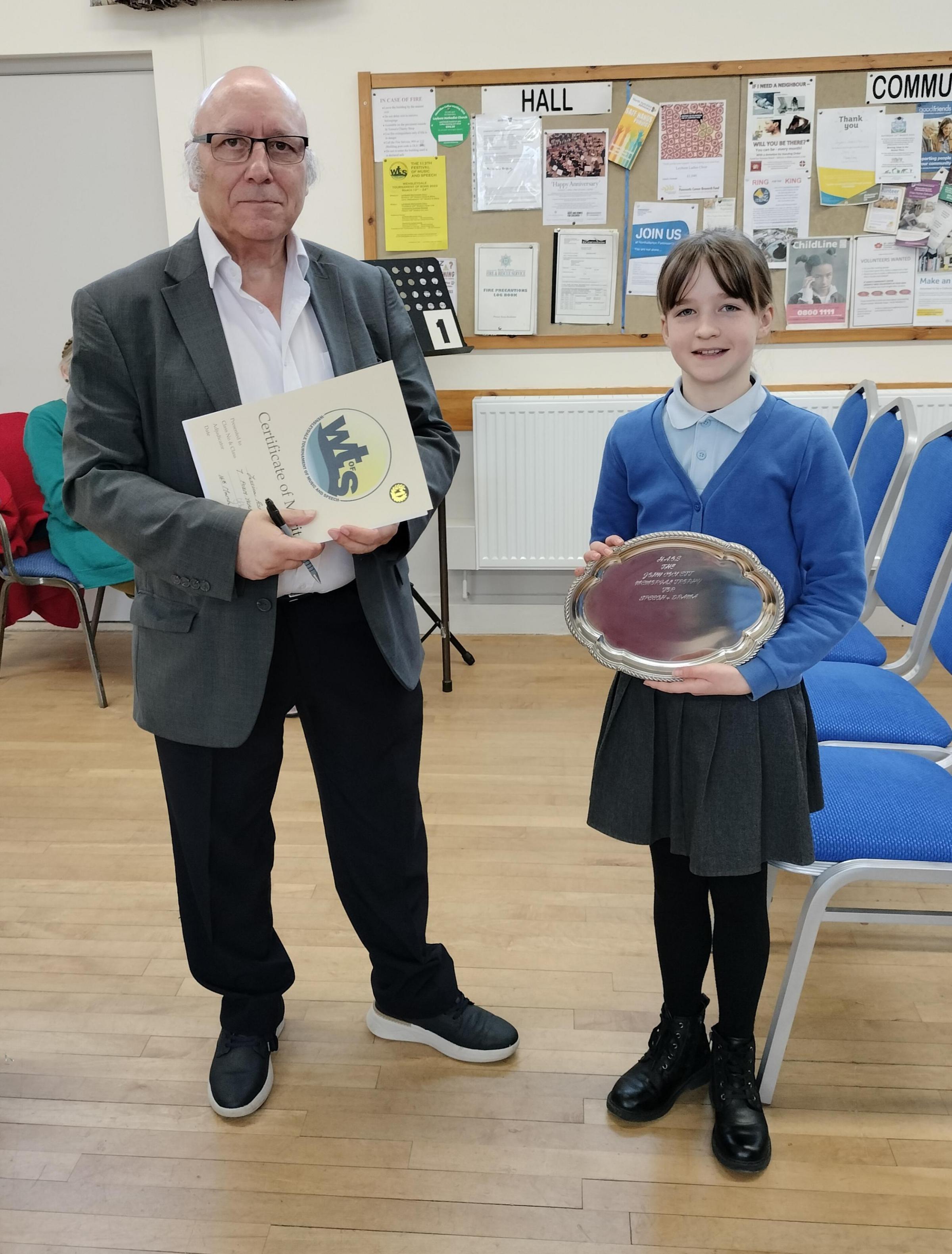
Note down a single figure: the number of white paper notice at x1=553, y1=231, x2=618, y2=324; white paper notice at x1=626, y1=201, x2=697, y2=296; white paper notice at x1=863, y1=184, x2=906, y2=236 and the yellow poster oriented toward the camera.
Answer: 4

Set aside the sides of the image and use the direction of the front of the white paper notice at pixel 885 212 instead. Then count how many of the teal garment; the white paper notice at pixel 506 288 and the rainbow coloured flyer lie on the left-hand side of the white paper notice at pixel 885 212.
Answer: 0

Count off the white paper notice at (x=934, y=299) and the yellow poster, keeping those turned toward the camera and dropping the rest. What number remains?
2

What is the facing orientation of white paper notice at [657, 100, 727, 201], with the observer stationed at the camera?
facing the viewer

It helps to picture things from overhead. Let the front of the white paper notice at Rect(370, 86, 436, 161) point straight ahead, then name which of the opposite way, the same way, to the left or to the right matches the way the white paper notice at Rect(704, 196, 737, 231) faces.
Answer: the same way

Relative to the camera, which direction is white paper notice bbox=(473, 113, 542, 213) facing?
toward the camera

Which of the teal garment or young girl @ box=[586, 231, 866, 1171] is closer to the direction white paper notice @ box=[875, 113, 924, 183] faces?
the young girl

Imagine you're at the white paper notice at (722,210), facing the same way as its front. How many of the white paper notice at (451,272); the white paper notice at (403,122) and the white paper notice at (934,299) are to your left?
1

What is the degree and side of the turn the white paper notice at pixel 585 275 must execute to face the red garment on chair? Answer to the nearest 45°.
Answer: approximately 90° to its right

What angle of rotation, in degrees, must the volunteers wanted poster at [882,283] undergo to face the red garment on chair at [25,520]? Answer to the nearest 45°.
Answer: approximately 90° to its right

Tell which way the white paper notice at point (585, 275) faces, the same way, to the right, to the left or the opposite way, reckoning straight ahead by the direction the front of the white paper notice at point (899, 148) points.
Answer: the same way

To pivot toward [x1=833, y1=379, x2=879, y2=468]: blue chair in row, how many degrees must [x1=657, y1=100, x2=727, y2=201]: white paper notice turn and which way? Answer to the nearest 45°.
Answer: approximately 45° to its left

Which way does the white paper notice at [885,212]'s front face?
toward the camera

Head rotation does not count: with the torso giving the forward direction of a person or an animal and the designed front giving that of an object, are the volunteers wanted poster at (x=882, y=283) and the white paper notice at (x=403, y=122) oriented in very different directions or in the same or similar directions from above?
same or similar directions
